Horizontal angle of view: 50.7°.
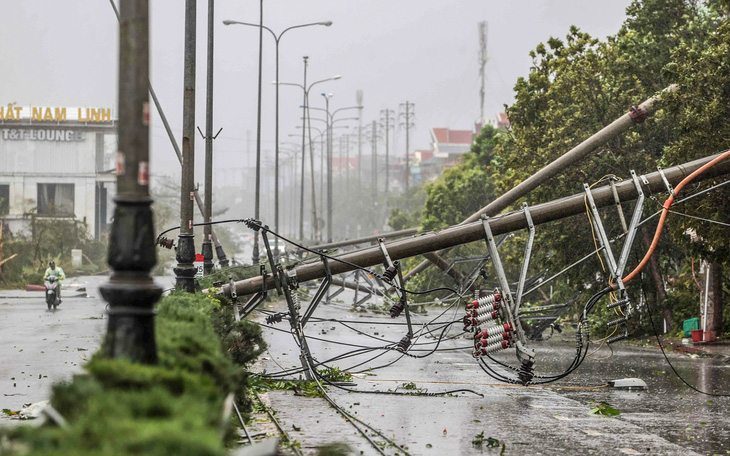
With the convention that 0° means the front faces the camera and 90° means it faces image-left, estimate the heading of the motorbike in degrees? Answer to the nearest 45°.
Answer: approximately 0°

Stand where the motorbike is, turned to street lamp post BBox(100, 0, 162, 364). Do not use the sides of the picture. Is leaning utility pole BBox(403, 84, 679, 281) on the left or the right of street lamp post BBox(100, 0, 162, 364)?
left

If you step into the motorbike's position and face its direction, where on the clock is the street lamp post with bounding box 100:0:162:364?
The street lamp post is roughly at 12 o'clock from the motorbike.
